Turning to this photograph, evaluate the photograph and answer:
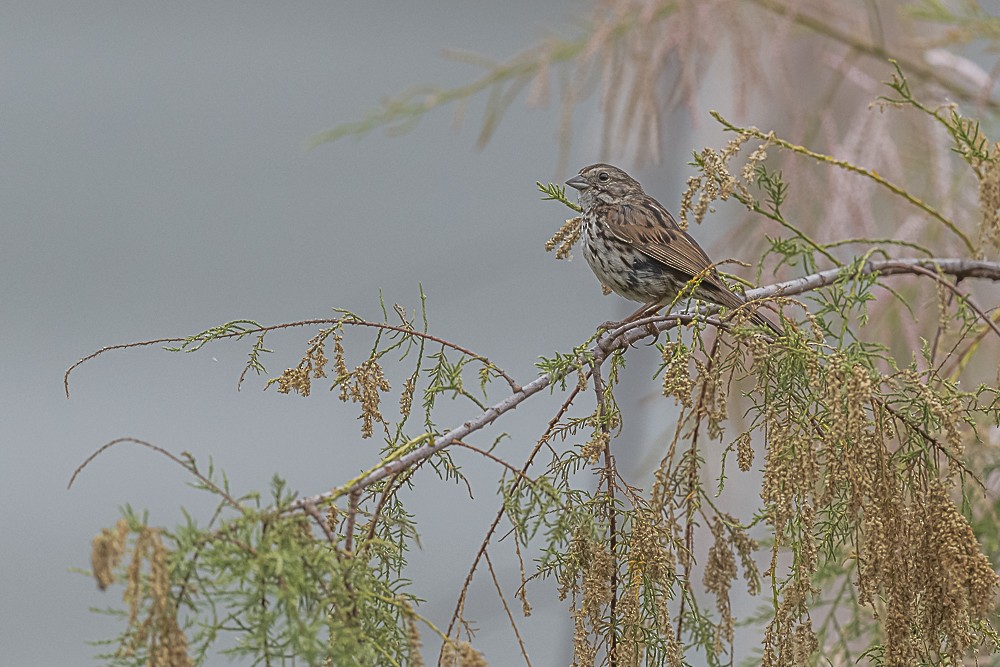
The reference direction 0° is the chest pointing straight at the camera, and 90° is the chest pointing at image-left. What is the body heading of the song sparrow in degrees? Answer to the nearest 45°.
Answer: approximately 90°

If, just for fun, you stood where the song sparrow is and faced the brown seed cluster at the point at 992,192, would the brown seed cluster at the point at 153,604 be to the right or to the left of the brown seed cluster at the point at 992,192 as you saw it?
right
